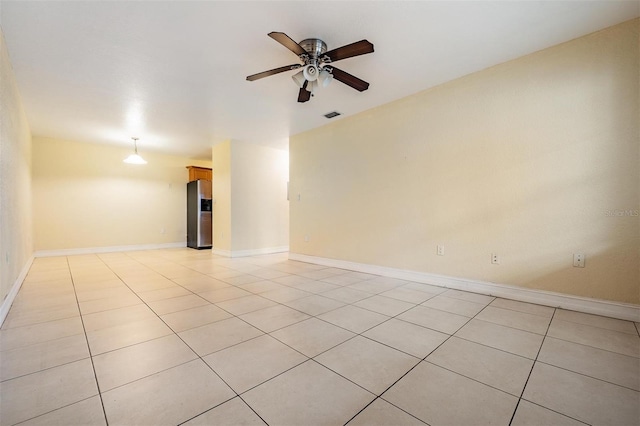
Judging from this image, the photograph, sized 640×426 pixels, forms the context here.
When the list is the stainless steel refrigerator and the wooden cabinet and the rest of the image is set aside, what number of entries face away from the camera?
0

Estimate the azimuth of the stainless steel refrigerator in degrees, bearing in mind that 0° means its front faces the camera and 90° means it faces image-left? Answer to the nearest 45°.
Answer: approximately 315°

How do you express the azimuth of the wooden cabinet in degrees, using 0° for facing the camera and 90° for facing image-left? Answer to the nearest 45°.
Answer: approximately 315°
